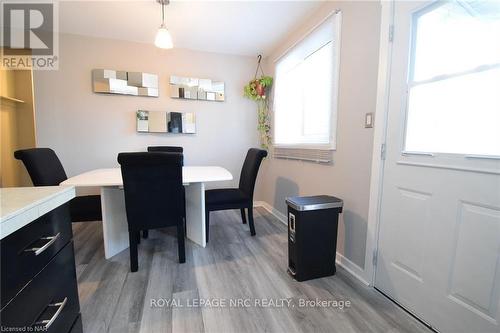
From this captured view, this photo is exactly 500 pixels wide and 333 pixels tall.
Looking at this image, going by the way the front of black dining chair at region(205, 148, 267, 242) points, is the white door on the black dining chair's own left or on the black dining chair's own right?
on the black dining chair's own left

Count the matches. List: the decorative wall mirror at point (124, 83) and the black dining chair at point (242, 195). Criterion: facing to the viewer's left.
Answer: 1

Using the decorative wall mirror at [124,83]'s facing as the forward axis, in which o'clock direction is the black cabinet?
The black cabinet is roughly at 12 o'clock from the decorative wall mirror.

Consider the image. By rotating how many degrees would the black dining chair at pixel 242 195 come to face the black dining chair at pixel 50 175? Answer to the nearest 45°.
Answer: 0° — it already faces it

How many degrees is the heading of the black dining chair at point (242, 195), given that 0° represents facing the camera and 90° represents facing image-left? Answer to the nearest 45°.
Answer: approximately 90°

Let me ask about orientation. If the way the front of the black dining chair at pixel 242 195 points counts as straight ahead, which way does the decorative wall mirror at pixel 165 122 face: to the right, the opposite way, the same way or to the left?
to the left

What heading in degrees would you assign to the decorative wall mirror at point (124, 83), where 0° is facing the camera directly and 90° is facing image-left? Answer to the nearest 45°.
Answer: approximately 0°
